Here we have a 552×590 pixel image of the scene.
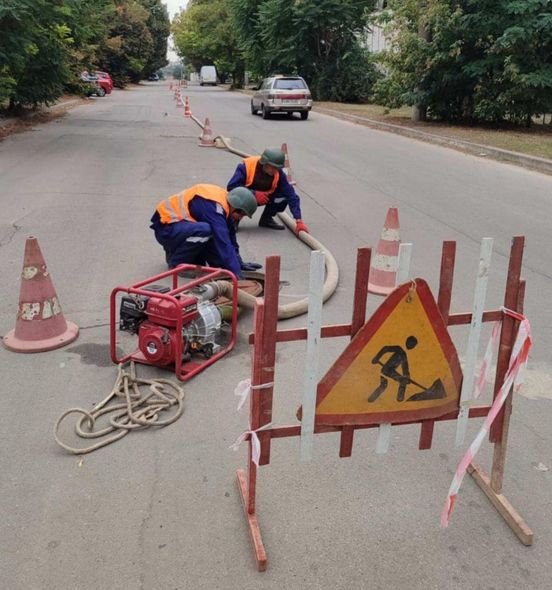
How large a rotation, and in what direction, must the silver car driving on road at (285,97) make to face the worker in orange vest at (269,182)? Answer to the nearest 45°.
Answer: approximately 135° to its left

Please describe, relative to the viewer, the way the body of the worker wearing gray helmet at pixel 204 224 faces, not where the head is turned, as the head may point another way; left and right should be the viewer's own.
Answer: facing to the right of the viewer

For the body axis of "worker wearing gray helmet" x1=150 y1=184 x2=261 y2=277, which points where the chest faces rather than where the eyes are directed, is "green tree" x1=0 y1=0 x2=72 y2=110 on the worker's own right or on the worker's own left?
on the worker's own left

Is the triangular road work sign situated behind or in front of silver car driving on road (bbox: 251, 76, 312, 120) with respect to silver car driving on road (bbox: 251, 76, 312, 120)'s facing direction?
behind

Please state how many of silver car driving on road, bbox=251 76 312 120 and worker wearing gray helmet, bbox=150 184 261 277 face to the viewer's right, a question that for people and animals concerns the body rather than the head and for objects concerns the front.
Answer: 1

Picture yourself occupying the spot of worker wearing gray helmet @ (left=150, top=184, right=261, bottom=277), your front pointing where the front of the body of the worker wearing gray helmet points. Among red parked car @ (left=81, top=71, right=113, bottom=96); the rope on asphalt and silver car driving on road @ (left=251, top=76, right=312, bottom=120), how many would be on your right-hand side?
1

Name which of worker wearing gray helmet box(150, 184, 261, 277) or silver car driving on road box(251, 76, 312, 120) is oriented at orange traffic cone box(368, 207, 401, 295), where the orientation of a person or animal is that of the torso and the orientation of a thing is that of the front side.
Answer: the worker wearing gray helmet

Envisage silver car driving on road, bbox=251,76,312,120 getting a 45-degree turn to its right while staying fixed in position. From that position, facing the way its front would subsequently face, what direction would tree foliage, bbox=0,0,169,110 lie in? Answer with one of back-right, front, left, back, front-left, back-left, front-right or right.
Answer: back-left

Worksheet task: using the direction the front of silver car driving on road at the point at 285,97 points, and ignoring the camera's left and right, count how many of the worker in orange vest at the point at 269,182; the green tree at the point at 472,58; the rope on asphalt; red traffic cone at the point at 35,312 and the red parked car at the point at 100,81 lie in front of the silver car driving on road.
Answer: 1

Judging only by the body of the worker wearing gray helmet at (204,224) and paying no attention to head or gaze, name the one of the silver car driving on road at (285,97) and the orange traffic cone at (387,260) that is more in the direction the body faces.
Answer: the orange traffic cone

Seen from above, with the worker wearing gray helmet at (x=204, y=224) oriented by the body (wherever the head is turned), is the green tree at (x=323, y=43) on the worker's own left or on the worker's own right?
on the worker's own left

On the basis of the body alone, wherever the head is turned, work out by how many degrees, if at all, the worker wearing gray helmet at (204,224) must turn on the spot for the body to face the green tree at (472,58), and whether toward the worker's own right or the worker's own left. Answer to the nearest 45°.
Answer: approximately 45° to the worker's own left

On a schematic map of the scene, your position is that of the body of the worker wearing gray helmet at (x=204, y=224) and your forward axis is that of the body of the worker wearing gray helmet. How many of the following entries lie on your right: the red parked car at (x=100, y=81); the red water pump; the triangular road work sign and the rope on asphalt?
3

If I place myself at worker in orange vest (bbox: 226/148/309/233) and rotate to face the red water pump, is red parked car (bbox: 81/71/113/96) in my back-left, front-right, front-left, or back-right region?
back-right

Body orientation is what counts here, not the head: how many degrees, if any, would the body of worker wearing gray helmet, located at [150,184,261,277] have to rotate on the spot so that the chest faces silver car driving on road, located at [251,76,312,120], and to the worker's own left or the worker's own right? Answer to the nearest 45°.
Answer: approximately 90° to the worker's own left

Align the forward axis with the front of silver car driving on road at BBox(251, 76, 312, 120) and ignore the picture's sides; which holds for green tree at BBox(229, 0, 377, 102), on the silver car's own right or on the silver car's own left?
on the silver car's own right
